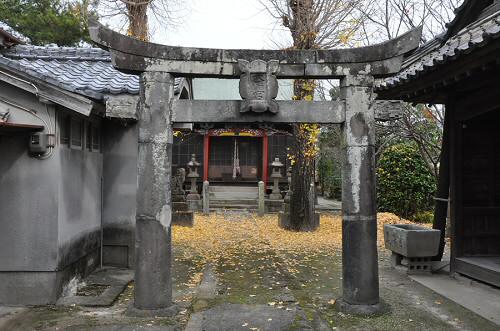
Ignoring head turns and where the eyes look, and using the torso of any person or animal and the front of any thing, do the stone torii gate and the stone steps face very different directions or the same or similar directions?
same or similar directions

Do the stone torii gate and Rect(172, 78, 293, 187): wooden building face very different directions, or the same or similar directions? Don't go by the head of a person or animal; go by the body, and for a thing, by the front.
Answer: same or similar directions

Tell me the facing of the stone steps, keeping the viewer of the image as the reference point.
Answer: facing the viewer

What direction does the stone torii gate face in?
toward the camera

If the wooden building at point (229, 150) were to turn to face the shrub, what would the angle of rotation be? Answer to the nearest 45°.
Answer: approximately 45° to its left

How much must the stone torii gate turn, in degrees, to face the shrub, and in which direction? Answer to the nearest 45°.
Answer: approximately 135° to its left

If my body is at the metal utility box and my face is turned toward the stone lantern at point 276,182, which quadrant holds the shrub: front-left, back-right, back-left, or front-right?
front-right

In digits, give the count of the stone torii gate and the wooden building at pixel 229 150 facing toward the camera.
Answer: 2

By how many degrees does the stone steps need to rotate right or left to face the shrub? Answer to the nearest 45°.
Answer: approximately 45° to its left

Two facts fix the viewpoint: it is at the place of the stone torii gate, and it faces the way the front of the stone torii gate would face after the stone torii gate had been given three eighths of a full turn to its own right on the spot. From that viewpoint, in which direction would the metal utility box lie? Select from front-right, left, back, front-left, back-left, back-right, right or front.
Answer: front-left

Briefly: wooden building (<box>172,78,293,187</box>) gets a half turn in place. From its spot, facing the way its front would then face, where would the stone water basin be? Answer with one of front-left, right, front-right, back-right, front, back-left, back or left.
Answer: back

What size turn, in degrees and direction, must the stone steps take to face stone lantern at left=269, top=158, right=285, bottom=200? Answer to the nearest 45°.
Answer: approximately 45° to its left

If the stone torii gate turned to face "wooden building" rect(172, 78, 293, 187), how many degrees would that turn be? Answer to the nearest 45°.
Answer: approximately 180°

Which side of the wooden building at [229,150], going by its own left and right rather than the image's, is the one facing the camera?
front

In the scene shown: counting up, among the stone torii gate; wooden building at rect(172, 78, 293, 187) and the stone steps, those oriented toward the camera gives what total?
3

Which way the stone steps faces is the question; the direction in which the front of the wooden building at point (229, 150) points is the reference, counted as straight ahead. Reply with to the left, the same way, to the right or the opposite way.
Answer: the same way

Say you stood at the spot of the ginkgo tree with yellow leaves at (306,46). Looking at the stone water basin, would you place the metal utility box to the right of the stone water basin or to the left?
right
